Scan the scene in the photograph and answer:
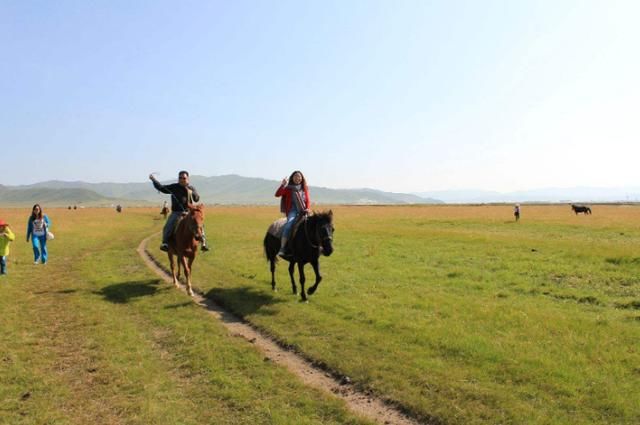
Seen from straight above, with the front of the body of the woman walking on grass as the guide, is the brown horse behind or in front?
in front

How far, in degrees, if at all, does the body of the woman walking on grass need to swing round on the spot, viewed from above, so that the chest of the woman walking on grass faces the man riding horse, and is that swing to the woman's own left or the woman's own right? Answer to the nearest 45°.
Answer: approximately 45° to the woman's own left

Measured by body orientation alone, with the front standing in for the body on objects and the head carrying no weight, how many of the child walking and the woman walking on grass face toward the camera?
2

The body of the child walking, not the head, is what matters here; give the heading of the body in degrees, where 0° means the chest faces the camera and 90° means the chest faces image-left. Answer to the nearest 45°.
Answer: approximately 0°

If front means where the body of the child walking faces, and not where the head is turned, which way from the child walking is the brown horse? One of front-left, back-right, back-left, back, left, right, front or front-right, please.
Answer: front-left

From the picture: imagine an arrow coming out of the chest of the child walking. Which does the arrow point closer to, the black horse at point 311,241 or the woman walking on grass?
the black horse

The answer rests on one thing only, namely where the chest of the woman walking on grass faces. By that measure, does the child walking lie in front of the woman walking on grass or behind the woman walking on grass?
in front

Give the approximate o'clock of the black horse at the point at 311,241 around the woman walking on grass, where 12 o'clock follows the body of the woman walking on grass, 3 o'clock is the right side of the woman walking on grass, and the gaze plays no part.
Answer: The black horse is roughly at 11 o'clock from the woman walking on grass.

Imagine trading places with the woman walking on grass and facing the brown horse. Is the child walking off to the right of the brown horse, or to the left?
right
